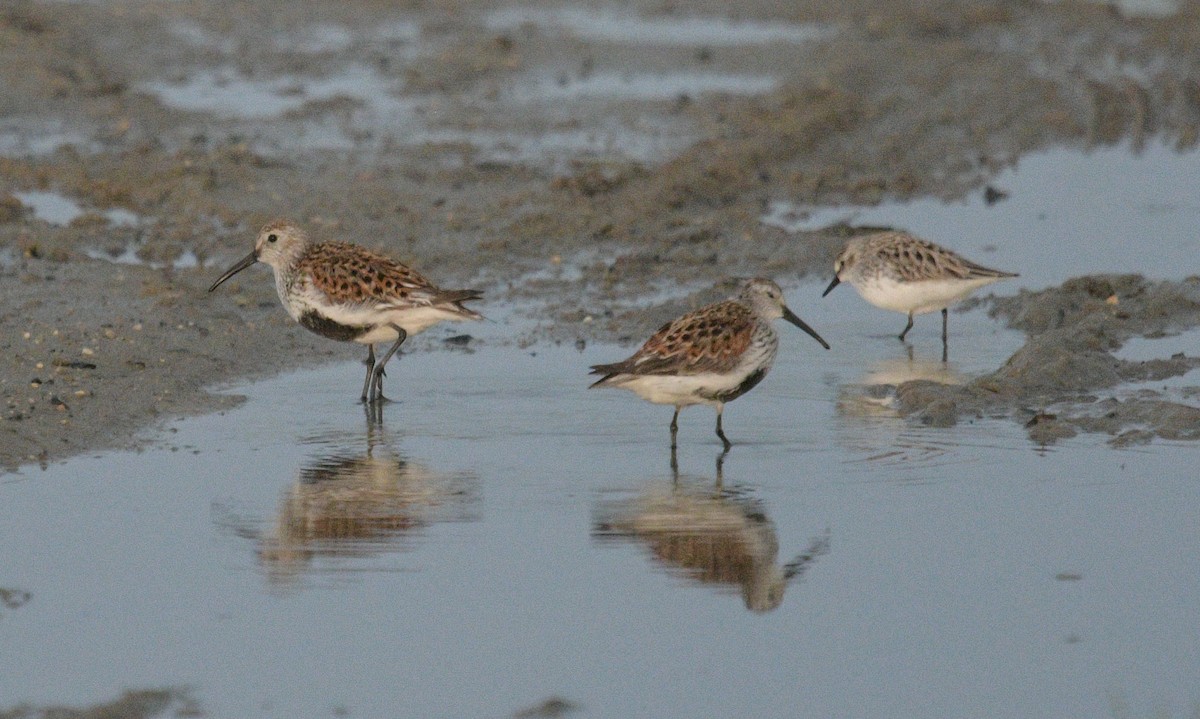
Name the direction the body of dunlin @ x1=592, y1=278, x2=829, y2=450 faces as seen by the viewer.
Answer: to the viewer's right

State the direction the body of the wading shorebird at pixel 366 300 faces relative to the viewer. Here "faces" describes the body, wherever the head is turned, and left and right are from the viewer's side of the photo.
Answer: facing to the left of the viewer

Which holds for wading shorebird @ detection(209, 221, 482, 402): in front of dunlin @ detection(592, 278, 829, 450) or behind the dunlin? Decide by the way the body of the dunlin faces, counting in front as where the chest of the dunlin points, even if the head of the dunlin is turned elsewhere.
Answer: behind

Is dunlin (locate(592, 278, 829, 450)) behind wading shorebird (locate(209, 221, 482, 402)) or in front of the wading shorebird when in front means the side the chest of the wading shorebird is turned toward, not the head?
behind

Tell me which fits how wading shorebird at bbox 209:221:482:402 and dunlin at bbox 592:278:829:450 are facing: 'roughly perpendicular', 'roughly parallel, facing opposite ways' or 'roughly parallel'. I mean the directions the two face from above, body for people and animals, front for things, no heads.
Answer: roughly parallel, facing opposite ways

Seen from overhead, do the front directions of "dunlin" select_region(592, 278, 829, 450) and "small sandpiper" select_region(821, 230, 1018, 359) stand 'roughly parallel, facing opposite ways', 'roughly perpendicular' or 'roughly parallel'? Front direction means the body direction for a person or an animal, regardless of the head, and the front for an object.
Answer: roughly parallel, facing opposite ways

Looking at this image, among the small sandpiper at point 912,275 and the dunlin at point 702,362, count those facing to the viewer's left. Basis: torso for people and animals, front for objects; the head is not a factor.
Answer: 1

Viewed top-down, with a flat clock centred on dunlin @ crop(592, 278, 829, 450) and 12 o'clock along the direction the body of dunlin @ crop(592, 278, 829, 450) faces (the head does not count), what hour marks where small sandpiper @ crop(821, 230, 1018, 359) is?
small sandpiper @ crop(821, 230, 1018, 359) is roughly at 10 o'clock from dunlin @ crop(592, 278, 829, 450).
